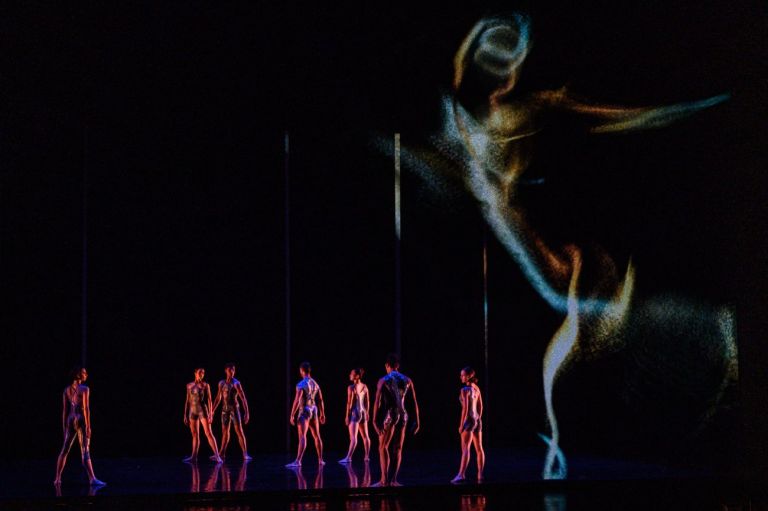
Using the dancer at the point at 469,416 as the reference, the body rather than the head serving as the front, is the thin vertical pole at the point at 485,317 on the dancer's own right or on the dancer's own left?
on the dancer's own right

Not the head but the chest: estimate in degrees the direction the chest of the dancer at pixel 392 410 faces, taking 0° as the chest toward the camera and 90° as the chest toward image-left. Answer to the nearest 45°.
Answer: approximately 180°

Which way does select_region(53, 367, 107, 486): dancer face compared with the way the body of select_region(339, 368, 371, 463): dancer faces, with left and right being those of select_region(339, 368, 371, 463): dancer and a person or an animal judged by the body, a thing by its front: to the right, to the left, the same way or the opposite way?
to the right

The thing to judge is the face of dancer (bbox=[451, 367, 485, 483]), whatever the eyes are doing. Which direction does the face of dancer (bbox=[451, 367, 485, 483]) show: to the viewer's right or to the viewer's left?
to the viewer's left

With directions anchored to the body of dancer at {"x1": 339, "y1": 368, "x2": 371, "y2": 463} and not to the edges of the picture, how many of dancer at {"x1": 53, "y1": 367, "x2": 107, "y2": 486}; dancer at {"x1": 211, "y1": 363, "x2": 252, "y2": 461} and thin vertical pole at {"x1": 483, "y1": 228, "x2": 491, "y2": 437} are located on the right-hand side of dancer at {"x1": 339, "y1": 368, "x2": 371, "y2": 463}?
1

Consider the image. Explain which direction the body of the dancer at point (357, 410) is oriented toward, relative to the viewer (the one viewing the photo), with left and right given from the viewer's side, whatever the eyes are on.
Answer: facing away from the viewer and to the left of the viewer
